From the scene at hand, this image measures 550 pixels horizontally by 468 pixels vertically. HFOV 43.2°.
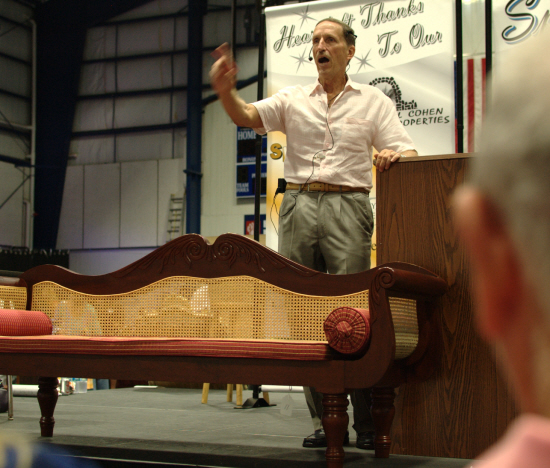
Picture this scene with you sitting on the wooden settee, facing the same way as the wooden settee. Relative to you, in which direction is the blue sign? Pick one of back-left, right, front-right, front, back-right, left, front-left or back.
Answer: back-right

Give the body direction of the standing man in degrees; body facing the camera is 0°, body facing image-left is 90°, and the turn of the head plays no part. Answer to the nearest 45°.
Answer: approximately 0°

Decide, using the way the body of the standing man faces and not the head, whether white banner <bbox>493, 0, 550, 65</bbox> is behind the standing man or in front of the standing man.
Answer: behind

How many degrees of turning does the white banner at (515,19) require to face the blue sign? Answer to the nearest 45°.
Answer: approximately 135° to its right

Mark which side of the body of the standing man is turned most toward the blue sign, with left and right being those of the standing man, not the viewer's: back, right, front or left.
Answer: back

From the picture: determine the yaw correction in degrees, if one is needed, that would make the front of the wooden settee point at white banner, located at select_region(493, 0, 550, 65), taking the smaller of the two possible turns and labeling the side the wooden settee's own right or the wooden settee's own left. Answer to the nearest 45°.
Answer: approximately 180°

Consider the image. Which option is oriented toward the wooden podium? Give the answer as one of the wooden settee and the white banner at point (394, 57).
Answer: the white banner

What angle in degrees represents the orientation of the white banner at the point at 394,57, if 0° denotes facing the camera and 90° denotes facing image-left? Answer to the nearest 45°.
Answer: approximately 0°

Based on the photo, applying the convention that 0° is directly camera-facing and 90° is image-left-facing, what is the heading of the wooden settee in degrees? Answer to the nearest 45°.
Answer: approximately 45°

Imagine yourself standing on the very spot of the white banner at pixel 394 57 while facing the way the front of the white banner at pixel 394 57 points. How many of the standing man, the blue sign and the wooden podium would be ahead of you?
2
